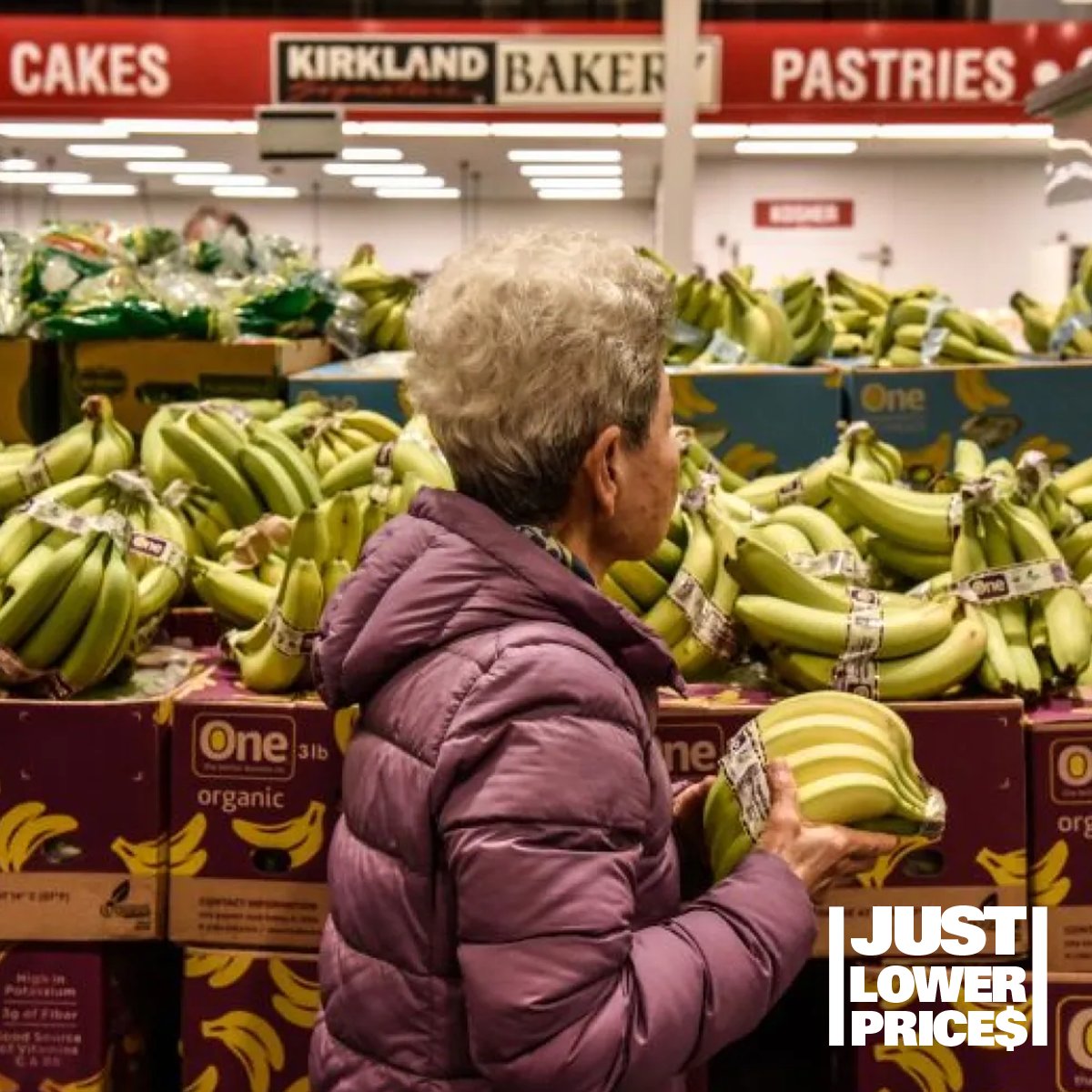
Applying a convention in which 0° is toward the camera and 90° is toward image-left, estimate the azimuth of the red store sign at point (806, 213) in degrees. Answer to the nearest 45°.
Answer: approximately 0°

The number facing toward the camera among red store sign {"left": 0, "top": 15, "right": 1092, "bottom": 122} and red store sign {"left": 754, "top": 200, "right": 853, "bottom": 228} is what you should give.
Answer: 2

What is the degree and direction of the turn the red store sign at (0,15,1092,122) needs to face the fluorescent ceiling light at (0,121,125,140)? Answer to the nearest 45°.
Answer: approximately 135° to its right

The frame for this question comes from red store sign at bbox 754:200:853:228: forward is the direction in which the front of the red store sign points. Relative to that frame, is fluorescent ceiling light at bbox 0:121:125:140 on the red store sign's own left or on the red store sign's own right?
on the red store sign's own right

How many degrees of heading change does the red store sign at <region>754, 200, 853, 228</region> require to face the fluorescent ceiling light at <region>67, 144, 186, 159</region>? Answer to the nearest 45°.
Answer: approximately 45° to its right

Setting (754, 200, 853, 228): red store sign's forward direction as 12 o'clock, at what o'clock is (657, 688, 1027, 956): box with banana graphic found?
The box with banana graphic is roughly at 12 o'clock from the red store sign.

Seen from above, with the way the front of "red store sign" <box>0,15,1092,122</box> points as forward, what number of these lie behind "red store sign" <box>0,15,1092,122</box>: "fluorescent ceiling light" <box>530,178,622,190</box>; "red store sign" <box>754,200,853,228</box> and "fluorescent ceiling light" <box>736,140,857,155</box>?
3

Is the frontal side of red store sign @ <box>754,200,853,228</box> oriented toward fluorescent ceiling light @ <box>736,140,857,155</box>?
yes

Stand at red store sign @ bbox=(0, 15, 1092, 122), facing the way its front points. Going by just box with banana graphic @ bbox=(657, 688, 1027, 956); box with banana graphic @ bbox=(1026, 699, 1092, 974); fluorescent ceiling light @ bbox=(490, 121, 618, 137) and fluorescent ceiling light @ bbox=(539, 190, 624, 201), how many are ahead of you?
2

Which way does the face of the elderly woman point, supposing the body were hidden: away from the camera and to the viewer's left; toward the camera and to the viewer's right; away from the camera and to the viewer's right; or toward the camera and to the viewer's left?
away from the camera and to the viewer's right

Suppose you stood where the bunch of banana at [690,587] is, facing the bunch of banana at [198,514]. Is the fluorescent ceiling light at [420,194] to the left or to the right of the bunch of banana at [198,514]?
right

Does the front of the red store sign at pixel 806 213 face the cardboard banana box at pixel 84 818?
yes

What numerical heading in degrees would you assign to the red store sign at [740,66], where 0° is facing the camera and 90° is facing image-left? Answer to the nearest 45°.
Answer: approximately 0°

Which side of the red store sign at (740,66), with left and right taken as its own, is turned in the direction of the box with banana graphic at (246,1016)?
front

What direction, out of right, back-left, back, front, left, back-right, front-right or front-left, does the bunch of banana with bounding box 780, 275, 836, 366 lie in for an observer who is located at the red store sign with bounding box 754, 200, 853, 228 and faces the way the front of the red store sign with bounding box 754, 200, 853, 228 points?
front
